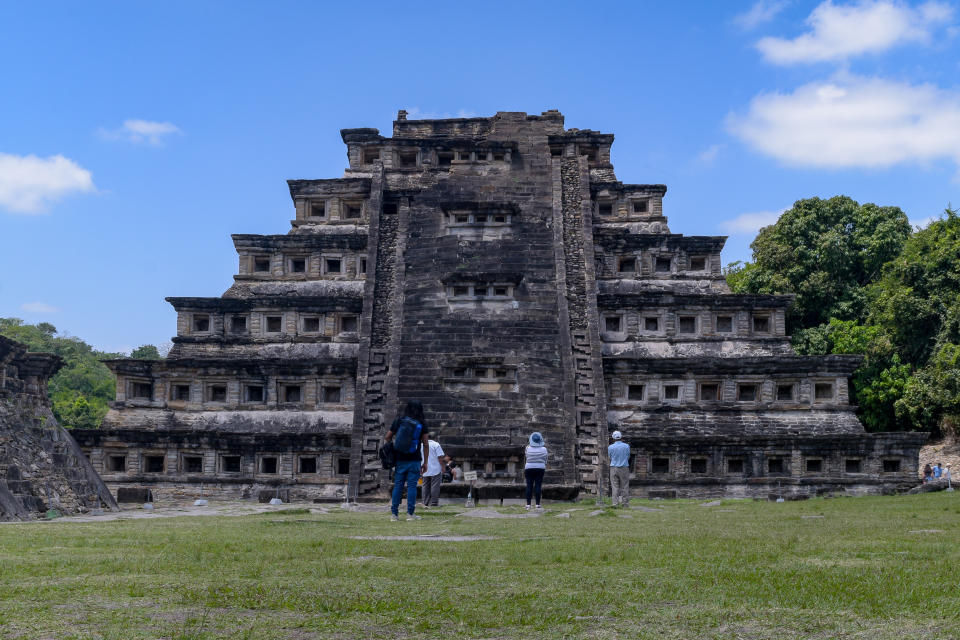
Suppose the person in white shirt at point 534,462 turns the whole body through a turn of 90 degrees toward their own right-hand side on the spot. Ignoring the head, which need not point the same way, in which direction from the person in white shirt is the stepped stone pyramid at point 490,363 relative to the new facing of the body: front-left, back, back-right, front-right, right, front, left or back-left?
left

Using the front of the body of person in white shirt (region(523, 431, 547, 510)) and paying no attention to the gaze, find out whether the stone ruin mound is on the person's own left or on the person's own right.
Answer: on the person's own left

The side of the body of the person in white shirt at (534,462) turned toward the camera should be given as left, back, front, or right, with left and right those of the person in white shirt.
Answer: back

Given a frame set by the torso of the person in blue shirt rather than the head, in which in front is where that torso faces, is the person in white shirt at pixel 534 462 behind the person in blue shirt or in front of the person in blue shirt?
behind

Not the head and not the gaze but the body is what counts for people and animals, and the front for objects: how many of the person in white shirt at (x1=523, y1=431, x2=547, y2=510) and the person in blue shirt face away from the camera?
2

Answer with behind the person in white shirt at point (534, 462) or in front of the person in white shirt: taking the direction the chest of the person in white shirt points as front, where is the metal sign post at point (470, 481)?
in front

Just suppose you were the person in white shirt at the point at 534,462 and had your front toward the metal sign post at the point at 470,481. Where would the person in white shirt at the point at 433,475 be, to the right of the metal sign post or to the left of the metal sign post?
left

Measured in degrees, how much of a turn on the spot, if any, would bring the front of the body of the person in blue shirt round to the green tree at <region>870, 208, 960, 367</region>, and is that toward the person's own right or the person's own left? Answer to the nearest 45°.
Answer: approximately 45° to the person's own right

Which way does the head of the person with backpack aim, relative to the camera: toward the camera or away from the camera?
away from the camera

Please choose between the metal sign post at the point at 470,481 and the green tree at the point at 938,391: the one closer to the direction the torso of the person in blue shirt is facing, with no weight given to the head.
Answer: the green tree

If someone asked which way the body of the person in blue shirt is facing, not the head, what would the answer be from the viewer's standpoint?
away from the camera

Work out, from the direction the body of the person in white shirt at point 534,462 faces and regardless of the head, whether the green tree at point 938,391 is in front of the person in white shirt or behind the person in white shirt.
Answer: in front
